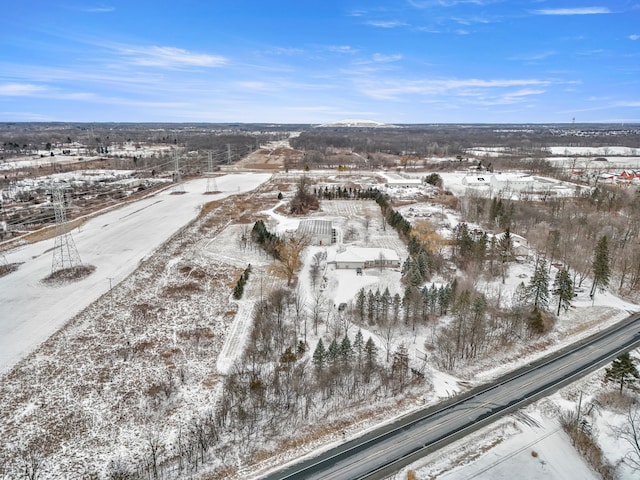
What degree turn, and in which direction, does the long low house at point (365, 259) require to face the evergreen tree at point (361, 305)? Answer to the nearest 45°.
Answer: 0° — it already faces it

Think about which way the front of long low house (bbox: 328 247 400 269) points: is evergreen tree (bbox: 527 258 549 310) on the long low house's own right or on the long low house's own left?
on the long low house's own left

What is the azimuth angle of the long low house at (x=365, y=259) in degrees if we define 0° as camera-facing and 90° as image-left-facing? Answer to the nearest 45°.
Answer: approximately 0°

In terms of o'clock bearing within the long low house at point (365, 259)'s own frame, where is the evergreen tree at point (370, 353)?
The evergreen tree is roughly at 12 o'clock from the long low house.

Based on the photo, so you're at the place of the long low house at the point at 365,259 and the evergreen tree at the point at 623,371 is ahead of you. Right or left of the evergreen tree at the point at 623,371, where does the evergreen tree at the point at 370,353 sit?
right

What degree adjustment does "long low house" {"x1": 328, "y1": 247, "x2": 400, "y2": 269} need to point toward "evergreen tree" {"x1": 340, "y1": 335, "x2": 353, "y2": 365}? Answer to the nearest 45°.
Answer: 0° — it already faces it

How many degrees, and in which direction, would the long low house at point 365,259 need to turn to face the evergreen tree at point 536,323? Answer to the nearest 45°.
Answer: approximately 45° to its left

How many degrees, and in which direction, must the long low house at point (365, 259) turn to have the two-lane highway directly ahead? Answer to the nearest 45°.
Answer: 0° — it already faces it
